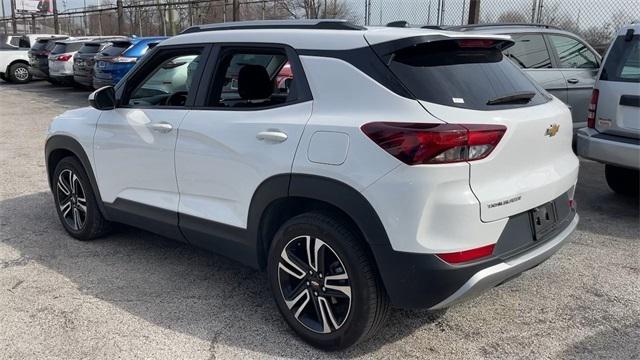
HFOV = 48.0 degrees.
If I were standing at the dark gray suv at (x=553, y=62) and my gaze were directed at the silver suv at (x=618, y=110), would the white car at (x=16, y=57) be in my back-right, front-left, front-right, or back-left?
back-right

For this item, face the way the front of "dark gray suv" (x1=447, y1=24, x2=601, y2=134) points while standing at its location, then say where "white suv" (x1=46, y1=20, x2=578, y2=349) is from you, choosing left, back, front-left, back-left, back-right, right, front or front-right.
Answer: right

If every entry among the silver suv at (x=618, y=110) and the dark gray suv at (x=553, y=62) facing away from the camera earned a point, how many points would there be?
1

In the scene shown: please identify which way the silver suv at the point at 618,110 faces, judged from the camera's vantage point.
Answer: facing away from the viewer

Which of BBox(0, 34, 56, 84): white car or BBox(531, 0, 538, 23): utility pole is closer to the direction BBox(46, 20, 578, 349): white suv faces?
the white car

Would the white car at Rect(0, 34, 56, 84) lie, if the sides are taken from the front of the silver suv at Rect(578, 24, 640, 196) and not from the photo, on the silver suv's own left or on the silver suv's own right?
on the silver suv's own left

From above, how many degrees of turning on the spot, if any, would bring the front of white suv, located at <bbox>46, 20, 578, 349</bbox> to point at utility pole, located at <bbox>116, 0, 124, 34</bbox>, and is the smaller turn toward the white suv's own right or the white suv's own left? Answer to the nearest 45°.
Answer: approximately 45° to the white suv's own right

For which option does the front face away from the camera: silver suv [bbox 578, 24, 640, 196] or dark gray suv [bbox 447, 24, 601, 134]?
the silver suv

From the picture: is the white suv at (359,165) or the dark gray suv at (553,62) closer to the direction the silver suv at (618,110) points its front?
the dark gray suv

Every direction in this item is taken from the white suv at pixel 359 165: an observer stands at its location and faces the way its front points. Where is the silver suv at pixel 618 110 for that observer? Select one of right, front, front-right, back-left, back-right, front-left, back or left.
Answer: right

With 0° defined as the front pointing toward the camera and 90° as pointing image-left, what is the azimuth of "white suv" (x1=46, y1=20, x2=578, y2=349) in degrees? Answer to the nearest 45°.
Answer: approximately 135°

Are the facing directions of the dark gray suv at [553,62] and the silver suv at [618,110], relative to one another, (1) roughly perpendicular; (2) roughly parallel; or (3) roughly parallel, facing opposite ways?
roughly perpendicular

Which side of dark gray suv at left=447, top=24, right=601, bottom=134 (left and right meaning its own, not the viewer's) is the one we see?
right

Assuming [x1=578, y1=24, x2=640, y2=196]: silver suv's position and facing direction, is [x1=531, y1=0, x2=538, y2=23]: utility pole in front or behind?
in front
